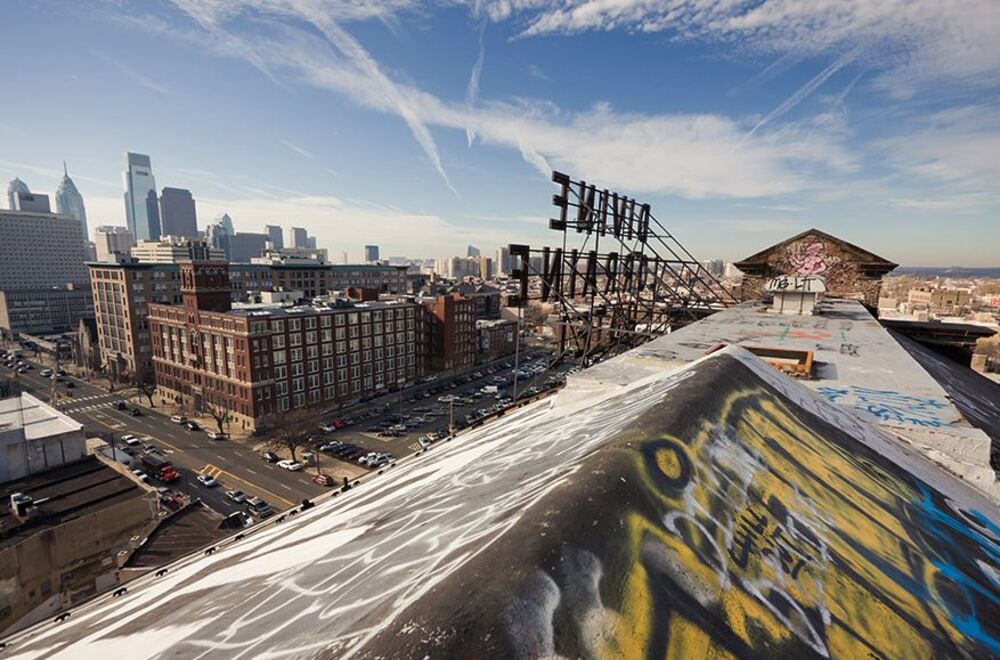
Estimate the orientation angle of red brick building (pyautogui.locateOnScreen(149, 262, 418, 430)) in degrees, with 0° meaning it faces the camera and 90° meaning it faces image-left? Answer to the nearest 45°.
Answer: approximately 45°

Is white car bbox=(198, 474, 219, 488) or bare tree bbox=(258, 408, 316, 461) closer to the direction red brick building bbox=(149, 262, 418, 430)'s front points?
the white car

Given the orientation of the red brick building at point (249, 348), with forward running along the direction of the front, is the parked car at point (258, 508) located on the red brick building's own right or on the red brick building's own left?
on the red brick building's own left
